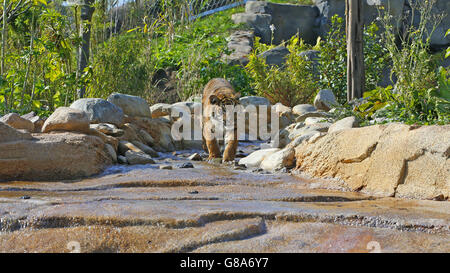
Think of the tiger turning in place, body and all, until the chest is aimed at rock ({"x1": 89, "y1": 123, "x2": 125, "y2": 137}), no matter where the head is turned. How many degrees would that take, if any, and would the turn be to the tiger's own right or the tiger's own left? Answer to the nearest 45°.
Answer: approximately 90° to the tiger's own right

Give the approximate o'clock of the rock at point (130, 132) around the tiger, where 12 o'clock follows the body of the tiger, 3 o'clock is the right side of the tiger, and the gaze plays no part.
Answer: The rock is roughly at 4 o'clock from the tiger.

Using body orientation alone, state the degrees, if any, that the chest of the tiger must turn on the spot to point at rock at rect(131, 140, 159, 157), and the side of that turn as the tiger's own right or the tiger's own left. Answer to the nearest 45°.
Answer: approximately 135° to the tiger's own right

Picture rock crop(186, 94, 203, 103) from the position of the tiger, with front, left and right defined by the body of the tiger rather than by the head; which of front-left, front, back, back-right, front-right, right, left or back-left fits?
back

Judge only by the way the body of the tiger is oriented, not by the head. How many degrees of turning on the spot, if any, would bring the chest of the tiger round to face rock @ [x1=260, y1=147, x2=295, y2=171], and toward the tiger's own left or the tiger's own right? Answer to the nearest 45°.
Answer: approximately 45° to the tiger's own left

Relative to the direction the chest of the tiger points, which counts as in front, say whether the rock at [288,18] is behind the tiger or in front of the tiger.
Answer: behind

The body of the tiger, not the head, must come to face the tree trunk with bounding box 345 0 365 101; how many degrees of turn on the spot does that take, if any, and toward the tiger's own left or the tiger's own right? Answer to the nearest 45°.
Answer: approximately 135° to the tiger's own left

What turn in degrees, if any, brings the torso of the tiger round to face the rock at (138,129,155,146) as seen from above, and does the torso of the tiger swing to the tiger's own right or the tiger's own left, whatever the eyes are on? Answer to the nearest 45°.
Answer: approximately 135° to the tiger's own right

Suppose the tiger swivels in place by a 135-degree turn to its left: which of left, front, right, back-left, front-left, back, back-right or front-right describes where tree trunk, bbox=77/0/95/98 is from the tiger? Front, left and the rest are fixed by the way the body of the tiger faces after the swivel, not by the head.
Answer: left

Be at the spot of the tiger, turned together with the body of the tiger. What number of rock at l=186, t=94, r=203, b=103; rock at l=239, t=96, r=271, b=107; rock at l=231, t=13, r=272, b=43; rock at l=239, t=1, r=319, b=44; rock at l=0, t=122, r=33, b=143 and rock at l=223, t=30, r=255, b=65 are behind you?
5

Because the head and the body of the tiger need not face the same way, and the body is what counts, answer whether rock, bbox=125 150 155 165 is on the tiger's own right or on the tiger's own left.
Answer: on the tiger's own right

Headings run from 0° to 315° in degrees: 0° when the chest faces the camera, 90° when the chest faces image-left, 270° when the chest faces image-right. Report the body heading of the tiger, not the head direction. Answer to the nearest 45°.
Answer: approximately 0°

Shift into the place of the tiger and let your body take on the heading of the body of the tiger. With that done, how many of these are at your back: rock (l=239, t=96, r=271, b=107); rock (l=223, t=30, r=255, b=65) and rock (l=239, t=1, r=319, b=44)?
3

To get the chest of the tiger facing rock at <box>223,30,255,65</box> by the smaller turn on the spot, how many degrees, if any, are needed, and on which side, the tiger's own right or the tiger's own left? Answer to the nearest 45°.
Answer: approximately 180°
